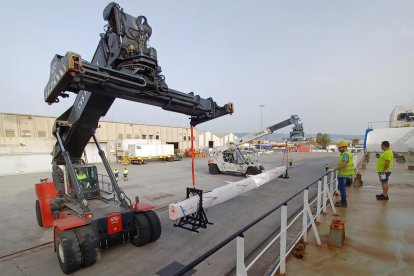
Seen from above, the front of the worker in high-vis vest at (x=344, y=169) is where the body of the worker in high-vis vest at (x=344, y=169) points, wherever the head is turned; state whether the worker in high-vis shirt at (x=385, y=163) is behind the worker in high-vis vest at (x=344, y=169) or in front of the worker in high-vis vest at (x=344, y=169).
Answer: behind

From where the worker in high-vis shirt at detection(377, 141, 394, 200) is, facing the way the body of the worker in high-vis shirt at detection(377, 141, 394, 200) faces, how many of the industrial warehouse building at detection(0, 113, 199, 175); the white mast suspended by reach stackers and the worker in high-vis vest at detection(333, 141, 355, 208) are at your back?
0

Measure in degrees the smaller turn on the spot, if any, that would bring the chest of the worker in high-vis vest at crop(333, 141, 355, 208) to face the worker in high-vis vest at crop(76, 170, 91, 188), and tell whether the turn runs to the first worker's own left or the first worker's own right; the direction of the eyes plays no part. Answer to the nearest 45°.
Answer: approximately 45° to the first worker's own left

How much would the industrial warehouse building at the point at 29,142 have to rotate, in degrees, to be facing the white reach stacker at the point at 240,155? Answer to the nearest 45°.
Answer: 0° — it already faces it

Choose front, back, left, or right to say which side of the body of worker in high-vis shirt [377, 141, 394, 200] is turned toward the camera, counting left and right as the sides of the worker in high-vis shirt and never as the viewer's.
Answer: left

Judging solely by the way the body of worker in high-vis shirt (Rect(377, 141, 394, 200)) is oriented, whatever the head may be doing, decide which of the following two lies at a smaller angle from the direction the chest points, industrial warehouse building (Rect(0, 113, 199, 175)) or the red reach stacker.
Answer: the red reach stacker

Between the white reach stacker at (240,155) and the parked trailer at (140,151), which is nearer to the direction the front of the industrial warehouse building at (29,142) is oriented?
the white reach stacker

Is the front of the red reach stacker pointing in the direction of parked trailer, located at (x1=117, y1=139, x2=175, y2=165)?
no

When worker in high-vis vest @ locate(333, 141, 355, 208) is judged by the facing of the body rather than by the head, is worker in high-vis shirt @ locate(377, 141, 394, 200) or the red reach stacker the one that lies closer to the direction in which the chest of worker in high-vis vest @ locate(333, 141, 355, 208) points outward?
the red reach stacker

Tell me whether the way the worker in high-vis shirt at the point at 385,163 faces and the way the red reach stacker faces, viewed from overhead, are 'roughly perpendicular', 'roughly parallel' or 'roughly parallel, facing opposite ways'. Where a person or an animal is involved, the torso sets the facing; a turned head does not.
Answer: roughly parallel, facing opposite ways

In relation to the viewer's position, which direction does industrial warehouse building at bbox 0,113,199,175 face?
facing the viewer and to the right of the viewer

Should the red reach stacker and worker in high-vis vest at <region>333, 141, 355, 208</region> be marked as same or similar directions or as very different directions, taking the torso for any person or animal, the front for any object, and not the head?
very different directions

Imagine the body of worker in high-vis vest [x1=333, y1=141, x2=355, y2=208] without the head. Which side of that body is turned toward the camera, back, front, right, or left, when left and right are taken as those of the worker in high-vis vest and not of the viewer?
left

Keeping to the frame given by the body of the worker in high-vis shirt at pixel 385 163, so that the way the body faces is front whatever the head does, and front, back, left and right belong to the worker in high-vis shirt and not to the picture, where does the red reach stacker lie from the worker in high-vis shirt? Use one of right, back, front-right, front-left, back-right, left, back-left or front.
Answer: front-left
